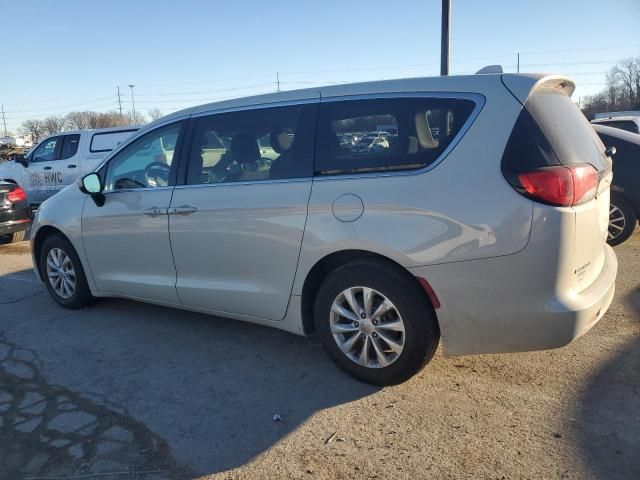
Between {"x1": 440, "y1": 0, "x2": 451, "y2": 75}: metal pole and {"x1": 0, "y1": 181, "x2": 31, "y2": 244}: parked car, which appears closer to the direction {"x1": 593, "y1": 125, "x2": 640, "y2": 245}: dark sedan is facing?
the metal pole

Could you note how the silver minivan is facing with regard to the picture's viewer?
facing away from the viewer and to the left of the viewer

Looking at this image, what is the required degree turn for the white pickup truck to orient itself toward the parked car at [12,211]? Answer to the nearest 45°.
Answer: approximately 90° to its left

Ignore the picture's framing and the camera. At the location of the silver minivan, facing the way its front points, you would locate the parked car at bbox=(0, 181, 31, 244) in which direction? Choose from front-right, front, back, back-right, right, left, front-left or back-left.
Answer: front

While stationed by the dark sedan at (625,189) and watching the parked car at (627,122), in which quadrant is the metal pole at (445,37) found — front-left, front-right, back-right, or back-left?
front-left

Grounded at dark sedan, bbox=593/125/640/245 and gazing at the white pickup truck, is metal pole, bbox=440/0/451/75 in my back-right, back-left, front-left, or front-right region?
front-right

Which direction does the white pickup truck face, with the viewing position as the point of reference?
facing to the left of the viewer

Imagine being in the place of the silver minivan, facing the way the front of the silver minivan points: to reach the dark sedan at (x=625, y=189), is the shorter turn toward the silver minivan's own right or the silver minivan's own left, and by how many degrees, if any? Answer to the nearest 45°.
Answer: approximately 90° to the silver minivan's own right

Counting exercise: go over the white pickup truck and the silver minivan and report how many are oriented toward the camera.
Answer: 0

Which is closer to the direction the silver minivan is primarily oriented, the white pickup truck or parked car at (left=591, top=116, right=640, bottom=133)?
the white pickup truck

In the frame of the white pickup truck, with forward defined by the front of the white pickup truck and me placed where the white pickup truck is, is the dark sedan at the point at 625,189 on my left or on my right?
on my left

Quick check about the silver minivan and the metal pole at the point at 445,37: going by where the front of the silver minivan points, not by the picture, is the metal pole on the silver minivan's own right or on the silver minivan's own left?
on the silver minivan's own right

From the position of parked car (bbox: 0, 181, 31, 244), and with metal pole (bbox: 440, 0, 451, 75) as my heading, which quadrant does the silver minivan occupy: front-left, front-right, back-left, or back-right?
front-right
